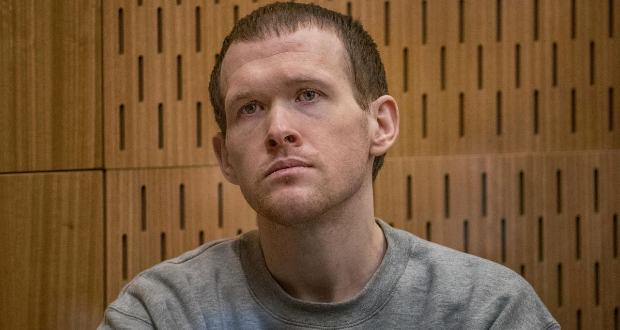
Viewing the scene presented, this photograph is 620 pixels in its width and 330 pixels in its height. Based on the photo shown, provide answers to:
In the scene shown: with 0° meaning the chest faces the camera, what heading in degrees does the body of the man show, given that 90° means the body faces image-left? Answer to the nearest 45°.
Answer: approximately 0°
